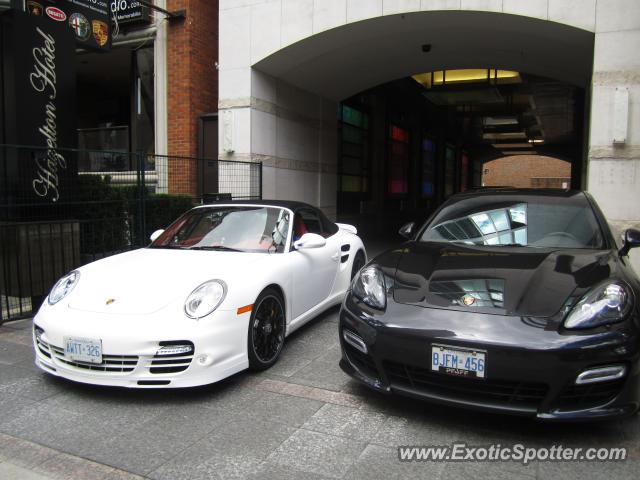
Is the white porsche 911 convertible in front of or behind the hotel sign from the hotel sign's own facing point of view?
in front

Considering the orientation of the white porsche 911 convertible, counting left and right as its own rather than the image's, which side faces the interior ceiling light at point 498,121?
back

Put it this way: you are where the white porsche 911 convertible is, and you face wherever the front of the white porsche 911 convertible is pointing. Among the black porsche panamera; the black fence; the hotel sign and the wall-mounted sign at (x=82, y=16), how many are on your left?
1

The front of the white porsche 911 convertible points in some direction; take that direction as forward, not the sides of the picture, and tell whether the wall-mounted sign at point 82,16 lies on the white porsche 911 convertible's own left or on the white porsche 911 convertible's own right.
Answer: on the white porsche 911 convertible's own right

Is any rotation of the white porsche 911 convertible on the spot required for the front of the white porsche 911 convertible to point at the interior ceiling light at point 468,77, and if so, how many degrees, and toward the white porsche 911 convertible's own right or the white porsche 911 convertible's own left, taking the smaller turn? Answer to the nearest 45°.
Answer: approximately 180°

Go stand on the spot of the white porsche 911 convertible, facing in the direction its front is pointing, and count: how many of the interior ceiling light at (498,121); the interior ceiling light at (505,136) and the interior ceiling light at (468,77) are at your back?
3

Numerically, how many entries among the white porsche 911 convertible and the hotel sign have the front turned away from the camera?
0

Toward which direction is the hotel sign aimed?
toward the camera

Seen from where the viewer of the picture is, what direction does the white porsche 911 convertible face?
facing the viewer and to the left of the viewer

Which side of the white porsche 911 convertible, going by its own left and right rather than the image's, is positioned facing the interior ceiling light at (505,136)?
back

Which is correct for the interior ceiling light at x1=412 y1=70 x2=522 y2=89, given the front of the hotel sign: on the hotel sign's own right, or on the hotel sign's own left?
on the hotel sign's own left
